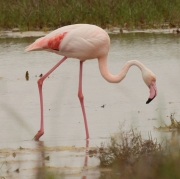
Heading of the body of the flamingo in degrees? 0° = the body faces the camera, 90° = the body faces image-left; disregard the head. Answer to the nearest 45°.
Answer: approximately 270°
